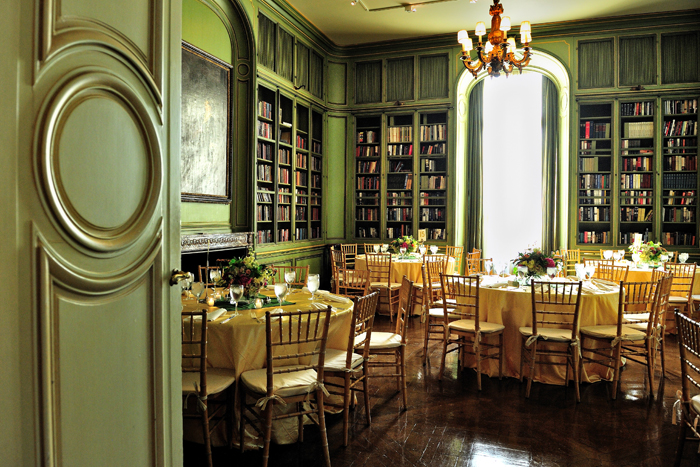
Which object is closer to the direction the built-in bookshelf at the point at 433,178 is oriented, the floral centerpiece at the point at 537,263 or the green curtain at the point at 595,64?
the floral centerpiece

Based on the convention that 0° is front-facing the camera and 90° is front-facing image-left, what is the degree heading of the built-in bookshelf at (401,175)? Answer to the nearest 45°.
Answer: approximately 0°

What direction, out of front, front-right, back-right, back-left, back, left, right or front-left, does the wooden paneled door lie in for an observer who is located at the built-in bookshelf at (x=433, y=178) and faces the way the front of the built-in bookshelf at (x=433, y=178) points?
front

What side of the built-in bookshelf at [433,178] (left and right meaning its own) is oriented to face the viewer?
front

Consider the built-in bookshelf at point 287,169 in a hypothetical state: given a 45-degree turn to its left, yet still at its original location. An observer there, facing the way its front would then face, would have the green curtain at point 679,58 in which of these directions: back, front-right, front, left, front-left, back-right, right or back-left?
front

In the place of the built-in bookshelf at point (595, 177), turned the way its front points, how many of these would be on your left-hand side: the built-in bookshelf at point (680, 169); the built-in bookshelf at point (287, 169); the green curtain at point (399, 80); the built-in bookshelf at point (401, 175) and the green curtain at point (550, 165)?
1

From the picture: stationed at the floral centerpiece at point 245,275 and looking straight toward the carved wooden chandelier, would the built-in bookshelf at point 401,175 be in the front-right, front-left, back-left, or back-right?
front-left

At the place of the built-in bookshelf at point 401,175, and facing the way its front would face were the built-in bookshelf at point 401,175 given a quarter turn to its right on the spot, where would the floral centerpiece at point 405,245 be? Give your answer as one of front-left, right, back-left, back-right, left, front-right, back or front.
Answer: left

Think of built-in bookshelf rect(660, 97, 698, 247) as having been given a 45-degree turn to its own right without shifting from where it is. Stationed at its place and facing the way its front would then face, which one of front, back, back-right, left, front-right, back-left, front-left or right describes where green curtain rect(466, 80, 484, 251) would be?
front-right

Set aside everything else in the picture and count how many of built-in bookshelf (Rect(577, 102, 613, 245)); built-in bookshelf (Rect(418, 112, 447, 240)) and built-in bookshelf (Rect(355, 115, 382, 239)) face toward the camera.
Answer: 3

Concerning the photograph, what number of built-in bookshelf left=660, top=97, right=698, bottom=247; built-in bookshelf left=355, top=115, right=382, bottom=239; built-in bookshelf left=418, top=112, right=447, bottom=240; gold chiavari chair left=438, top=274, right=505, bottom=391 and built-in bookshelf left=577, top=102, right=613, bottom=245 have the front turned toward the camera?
4

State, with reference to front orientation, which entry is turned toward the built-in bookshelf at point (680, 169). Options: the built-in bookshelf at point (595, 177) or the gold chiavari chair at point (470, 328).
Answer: the gold chiavari chair

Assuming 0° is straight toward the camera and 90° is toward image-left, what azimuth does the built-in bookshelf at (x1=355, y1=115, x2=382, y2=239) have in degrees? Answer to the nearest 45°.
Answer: approximately 0°

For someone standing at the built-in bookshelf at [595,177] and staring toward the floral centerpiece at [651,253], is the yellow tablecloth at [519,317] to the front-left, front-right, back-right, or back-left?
front-right

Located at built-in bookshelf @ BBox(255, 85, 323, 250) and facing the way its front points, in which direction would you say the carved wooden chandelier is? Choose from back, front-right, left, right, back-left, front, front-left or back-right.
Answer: front

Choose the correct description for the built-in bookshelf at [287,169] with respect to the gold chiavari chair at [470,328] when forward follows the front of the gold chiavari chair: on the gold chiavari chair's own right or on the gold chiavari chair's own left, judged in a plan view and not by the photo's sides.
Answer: on the gold chiavari chair's own left

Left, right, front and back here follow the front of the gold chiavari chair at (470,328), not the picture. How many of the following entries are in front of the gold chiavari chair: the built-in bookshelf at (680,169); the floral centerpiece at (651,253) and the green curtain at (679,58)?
3

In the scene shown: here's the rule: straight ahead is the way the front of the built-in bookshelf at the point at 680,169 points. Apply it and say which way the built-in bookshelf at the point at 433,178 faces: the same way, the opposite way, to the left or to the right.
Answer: the same way

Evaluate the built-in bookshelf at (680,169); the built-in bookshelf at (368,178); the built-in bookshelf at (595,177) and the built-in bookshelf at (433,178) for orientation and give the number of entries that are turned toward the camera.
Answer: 4
